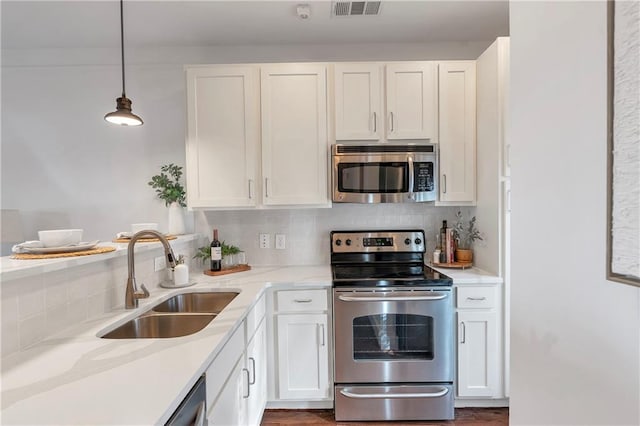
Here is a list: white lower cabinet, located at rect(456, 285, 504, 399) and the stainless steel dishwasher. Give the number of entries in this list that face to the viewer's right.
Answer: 1

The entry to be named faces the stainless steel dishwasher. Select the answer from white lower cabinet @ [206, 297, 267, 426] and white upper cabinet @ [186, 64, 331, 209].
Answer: the white upper cabinet

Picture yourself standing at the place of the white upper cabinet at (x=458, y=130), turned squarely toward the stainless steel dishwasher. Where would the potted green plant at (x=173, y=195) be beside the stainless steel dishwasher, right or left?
right

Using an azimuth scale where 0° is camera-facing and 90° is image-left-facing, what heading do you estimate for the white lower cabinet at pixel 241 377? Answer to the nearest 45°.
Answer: approximately 270°
